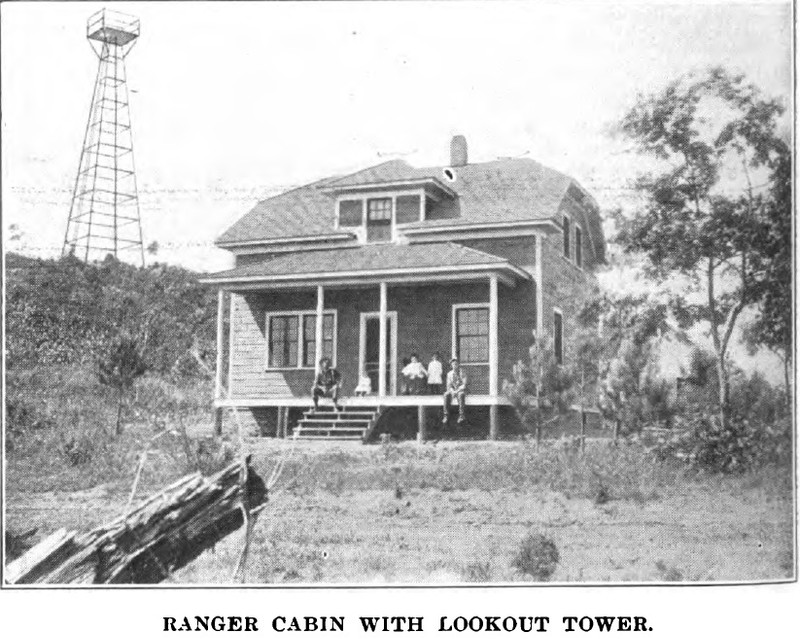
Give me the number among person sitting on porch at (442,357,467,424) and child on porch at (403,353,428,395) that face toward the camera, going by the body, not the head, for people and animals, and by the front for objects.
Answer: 2

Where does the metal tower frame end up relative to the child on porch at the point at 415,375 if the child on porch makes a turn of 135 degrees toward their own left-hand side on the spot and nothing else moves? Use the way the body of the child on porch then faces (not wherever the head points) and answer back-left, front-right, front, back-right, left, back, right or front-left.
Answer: back-left

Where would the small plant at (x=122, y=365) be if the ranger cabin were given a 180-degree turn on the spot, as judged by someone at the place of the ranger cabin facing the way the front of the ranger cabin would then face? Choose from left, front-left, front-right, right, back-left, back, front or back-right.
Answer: left

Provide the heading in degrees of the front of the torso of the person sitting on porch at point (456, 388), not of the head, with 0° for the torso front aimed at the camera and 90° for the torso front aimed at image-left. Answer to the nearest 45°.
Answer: approximately 0°

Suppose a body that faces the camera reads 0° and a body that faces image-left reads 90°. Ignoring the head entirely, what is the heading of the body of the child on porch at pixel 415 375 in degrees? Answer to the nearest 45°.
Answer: approximately 0°
